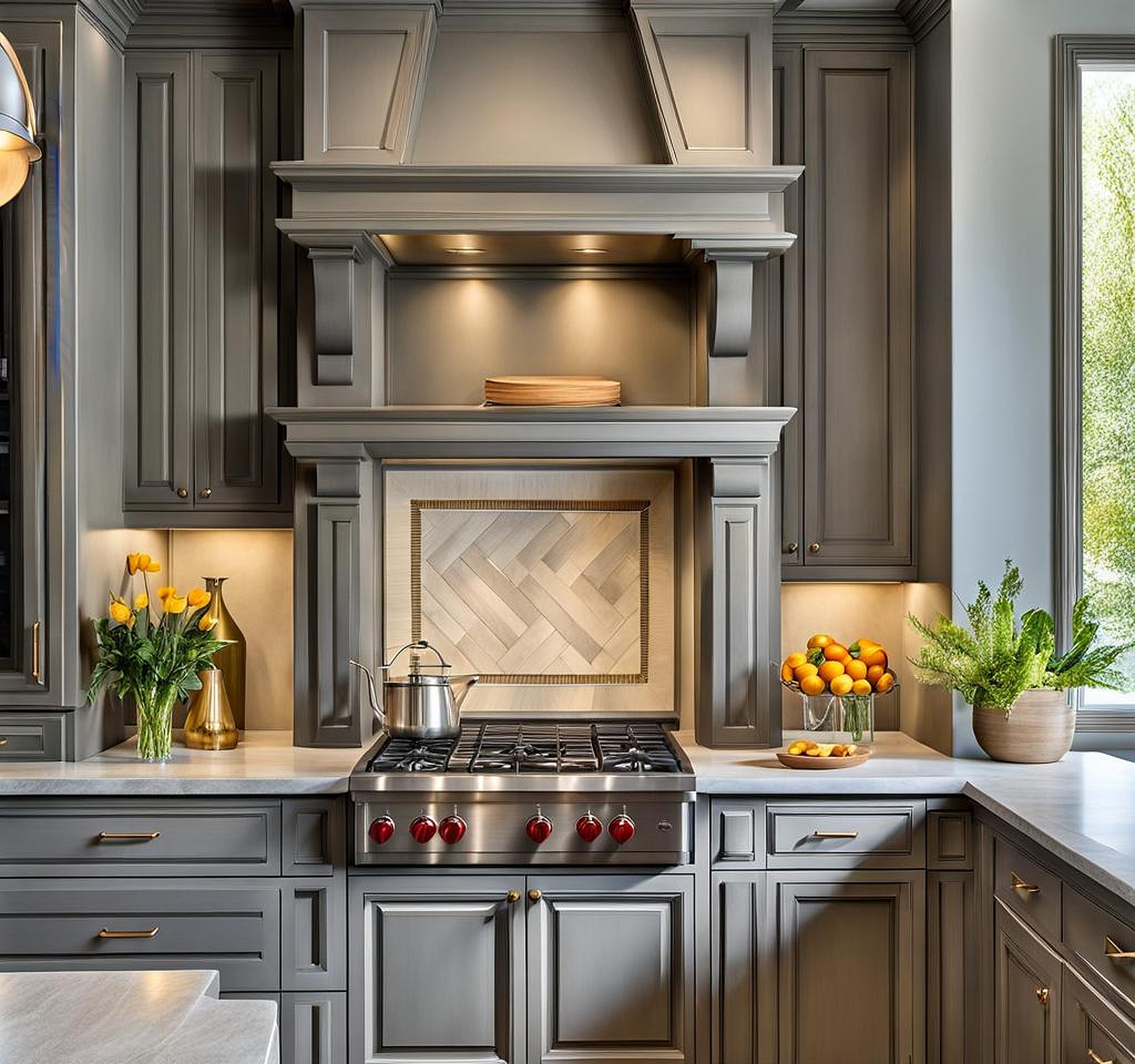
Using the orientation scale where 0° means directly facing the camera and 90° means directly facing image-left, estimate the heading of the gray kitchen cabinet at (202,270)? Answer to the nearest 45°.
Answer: approximately 0°

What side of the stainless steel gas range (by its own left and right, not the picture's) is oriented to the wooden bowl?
left

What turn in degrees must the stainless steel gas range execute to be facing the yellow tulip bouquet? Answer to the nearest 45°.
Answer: approximately 90° to its right

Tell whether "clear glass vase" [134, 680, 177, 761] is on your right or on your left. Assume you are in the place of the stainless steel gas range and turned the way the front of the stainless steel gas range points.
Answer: on your right

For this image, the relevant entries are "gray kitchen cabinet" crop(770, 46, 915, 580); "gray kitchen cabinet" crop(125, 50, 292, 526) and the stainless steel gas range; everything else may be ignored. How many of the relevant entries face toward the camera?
3

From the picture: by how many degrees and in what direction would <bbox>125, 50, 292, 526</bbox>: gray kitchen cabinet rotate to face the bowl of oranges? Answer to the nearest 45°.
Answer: approximately 90° to its left

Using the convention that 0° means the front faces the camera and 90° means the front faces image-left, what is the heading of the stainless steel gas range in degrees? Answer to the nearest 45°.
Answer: approximately 0°

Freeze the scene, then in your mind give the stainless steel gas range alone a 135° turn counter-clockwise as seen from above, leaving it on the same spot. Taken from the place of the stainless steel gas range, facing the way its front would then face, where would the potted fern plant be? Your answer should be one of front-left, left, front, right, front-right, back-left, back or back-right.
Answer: front-right

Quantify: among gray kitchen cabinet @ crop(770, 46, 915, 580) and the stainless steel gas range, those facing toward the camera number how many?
2
